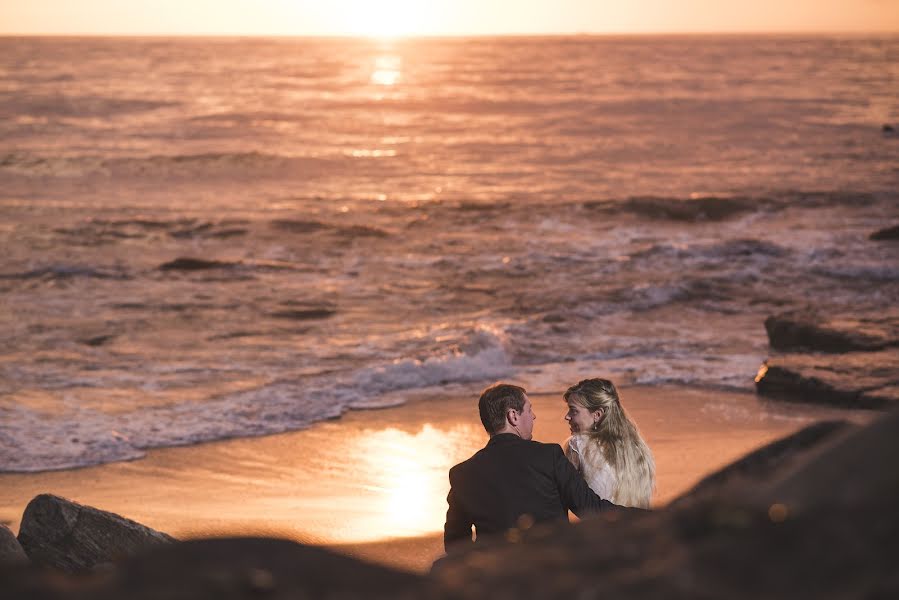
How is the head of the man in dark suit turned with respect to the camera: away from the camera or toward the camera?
away from the camera

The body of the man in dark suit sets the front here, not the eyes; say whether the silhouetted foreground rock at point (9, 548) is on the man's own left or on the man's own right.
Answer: on the man's own left

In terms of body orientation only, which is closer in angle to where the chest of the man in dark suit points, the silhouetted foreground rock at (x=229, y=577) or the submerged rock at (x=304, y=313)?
the submerged rock

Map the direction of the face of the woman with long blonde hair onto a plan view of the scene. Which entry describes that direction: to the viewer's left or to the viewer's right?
to the viewer's left

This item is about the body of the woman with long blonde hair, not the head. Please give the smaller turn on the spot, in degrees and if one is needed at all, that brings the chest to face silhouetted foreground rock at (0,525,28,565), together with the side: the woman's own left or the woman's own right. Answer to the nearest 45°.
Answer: approximately 45° to the woman's own left

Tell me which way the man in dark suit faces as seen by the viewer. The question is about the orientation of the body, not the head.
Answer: away from the camera

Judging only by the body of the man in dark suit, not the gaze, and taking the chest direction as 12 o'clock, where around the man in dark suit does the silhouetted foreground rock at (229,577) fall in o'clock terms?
The silhouetted foreground rock is roughly at 6 o'clock from the man in dark suit.

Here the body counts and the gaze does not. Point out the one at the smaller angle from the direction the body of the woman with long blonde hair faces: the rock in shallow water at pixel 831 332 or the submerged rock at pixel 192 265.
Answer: the submerged rock

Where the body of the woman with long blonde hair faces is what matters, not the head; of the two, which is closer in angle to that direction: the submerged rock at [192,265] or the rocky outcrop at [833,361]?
the submerged rock
